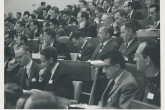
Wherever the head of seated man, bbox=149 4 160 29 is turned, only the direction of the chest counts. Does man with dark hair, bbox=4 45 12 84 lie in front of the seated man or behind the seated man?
in front

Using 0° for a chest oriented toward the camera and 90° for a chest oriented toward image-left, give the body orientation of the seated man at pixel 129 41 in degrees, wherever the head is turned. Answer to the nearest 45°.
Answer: approximately 45°

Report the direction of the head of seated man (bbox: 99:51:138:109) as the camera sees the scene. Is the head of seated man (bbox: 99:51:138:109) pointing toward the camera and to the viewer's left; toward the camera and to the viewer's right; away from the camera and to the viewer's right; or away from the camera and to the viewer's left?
toward the camera and to the viewer's left

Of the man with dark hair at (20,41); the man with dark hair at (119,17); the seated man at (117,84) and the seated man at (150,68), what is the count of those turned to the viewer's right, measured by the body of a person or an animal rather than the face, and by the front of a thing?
0

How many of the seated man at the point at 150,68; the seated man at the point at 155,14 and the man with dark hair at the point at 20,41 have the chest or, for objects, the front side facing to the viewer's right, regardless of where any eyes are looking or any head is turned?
0

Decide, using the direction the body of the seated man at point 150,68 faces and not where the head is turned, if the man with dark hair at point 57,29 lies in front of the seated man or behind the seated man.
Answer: in front

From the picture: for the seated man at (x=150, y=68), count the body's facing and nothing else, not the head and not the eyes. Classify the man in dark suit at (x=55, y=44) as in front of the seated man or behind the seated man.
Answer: in front

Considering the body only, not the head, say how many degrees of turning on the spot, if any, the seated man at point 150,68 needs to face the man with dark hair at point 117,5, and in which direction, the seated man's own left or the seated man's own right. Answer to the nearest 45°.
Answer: approximately 90° to the seated man's own right

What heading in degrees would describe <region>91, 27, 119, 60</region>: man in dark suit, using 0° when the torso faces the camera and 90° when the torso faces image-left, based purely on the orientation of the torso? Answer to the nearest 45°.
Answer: approximately 45°

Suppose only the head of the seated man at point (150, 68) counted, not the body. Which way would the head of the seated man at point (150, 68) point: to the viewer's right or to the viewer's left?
to the viewer's left

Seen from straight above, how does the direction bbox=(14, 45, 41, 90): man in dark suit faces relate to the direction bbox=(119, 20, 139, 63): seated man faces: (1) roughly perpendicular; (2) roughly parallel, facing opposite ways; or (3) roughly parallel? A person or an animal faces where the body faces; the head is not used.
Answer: roughly parallel

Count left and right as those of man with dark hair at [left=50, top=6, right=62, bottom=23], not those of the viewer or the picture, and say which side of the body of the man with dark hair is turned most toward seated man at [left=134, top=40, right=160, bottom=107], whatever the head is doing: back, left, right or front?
left

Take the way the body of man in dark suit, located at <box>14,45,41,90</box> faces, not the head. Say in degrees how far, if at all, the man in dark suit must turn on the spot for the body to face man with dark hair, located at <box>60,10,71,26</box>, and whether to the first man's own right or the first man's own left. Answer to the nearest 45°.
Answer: approximately 135° to the first man's own right

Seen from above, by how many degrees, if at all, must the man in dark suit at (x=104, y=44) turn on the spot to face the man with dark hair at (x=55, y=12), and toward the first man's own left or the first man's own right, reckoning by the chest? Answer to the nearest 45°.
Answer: approximately 90° to the first man's own right

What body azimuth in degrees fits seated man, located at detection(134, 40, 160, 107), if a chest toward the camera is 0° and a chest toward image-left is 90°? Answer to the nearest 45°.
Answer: approximately 90°

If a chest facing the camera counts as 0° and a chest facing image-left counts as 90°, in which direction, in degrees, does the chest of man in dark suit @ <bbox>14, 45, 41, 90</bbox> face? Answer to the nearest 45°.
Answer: approximately 45°
